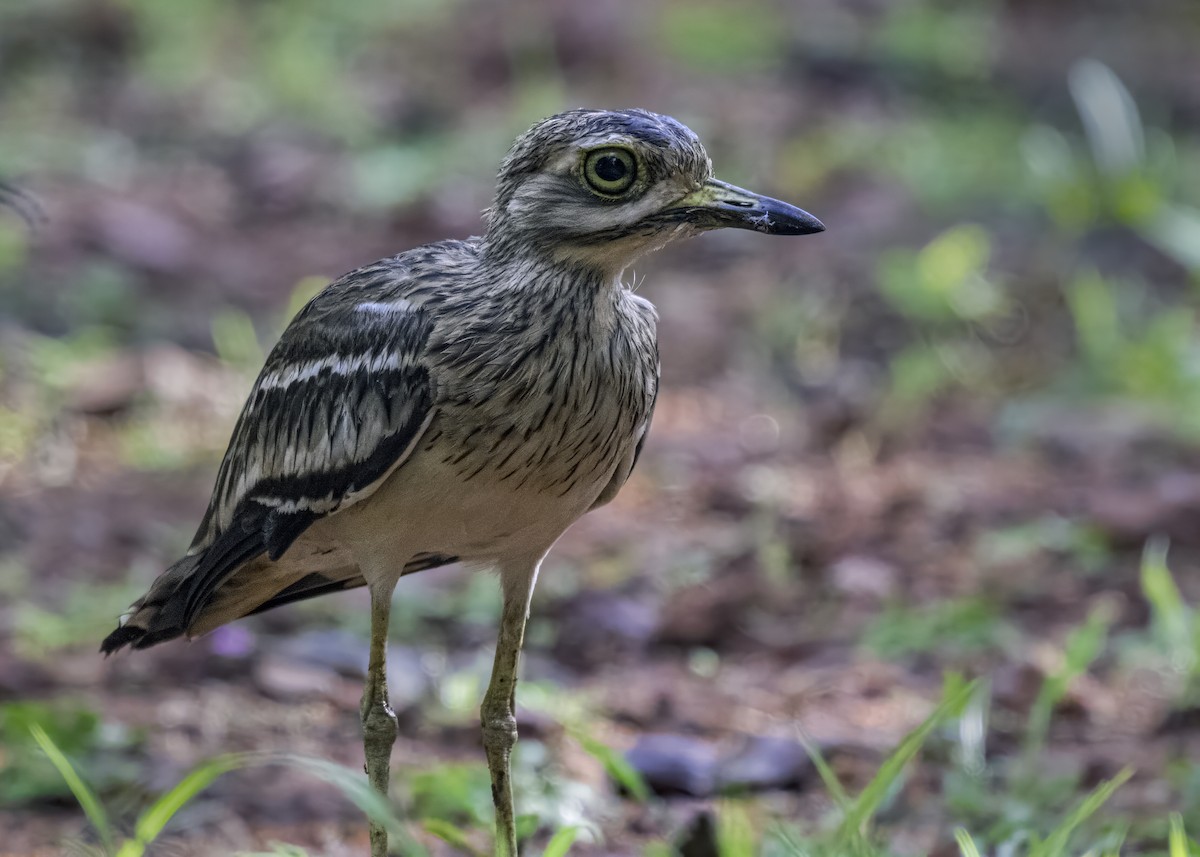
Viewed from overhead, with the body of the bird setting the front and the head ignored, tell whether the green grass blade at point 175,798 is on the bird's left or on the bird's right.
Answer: on the bird's right

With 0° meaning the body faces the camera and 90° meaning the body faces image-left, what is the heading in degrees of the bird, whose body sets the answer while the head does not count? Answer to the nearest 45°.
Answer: approximately 315°

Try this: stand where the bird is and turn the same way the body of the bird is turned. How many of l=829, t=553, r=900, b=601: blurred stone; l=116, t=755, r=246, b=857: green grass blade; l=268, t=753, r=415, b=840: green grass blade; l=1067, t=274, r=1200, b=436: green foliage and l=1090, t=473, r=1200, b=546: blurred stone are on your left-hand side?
3

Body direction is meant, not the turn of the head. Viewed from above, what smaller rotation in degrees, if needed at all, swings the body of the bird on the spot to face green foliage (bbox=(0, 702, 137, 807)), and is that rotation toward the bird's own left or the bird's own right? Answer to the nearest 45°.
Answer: approximately 180°

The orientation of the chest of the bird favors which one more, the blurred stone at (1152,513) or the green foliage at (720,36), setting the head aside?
the blurred stone

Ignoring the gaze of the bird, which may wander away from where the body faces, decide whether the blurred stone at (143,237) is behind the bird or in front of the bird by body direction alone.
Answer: behind

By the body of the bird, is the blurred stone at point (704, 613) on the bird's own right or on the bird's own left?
on the bird's own left
